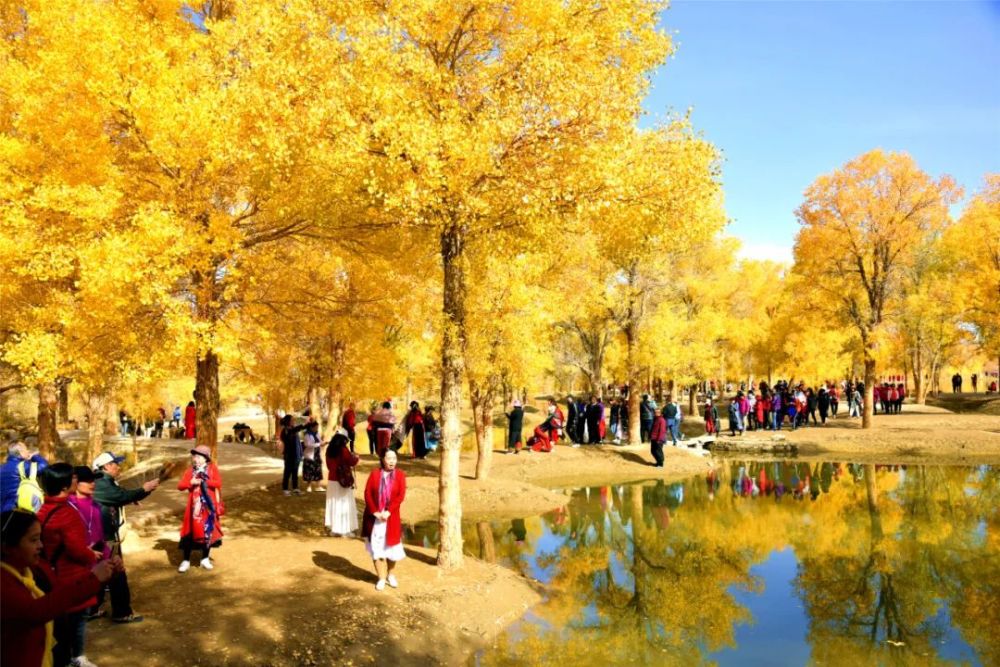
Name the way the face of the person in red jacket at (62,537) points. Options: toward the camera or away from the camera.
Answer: away from the camera

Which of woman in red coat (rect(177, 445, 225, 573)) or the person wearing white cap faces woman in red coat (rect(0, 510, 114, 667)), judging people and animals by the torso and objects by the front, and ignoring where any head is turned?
woman in red coat (rect(177, 445, 225, 573))

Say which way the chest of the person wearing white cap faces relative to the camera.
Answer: to the viewer's right

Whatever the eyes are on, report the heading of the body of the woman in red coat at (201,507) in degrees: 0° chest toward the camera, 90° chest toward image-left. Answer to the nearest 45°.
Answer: approximately 0°

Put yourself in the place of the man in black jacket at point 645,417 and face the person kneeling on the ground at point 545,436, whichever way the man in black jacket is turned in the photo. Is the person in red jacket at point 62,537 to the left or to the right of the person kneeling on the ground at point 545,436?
left

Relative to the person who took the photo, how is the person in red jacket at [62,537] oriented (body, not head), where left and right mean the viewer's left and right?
facing to the right of the viewer

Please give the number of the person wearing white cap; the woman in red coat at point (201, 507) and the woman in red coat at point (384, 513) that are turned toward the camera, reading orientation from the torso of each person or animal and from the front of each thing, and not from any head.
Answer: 2

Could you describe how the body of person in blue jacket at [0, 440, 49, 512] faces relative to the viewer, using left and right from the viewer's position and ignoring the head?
facing to the right of the viewer
